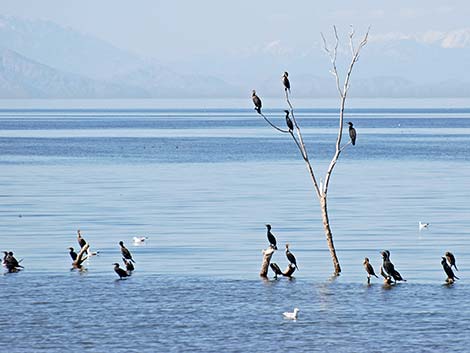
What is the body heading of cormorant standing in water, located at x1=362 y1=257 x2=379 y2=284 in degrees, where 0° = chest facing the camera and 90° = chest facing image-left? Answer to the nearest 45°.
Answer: approximately 90°

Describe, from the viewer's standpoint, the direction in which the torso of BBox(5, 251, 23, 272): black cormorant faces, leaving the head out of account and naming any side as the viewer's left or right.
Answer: facing to the left of the viewer

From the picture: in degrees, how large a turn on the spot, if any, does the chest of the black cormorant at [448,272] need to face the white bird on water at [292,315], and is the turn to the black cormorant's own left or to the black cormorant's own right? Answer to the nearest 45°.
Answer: approximately 45° to the black cormorant's own left

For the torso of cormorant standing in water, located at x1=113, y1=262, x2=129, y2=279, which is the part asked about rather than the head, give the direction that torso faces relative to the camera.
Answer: to the viewer's left

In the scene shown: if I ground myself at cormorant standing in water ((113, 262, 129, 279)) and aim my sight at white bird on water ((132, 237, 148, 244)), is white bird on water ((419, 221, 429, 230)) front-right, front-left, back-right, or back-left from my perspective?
front-right

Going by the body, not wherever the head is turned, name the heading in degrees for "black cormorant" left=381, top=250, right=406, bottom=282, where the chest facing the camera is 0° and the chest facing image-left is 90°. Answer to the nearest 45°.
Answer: approximately 90°

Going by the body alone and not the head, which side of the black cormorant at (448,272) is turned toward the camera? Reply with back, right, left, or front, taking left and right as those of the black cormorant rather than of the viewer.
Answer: left
